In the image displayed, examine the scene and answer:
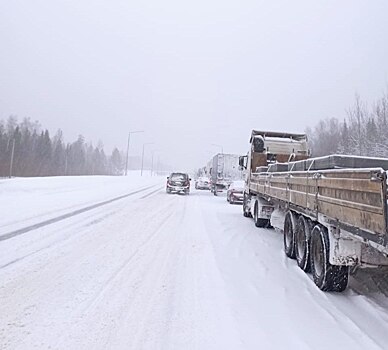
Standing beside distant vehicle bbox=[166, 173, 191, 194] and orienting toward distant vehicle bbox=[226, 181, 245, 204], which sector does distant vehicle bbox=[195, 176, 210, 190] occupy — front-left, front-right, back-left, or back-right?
back-left

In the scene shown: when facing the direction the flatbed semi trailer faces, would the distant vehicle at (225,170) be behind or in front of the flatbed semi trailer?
in front

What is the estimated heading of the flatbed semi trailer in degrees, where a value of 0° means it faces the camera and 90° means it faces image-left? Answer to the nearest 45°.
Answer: approximately 135°
